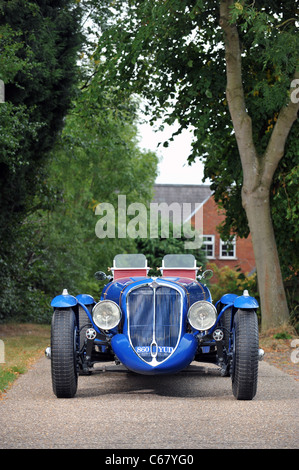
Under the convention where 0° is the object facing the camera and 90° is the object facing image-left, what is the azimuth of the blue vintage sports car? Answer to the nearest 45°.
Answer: approximately 0°

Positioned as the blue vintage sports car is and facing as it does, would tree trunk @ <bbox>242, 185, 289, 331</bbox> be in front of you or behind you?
behind
